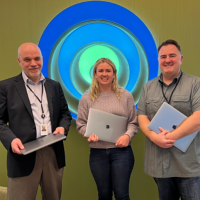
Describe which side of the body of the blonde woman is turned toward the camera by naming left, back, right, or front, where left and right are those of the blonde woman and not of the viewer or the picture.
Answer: front
